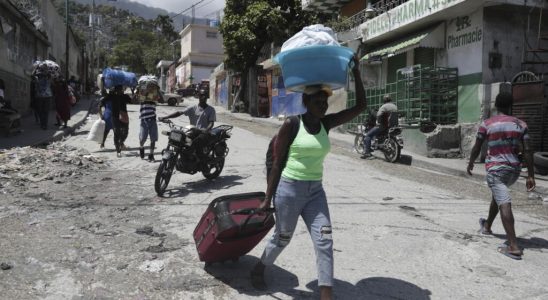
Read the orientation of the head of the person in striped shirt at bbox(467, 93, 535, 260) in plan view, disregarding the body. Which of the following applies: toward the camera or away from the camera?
away from the camera

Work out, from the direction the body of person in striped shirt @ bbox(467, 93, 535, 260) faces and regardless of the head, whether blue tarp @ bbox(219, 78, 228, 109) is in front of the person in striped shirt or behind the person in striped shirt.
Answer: in front

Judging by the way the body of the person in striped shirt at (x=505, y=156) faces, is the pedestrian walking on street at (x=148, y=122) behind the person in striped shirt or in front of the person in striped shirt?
in front

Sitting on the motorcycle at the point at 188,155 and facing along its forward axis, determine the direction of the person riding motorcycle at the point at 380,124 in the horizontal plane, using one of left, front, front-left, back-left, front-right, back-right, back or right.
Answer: back

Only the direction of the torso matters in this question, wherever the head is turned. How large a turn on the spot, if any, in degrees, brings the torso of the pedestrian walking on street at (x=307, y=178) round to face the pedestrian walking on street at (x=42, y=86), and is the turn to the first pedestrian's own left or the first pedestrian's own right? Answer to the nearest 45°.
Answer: approximately 180°

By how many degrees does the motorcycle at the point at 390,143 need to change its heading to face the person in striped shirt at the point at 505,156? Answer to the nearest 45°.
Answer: approximately 135° to its left

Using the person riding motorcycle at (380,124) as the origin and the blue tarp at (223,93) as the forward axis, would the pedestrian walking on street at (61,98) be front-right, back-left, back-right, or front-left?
front-left

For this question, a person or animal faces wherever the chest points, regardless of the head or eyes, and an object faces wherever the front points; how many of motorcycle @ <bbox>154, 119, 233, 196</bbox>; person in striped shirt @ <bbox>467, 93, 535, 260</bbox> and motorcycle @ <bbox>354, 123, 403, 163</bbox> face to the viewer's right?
0

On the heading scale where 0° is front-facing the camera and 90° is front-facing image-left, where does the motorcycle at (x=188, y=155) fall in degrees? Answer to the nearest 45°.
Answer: approximately 45°

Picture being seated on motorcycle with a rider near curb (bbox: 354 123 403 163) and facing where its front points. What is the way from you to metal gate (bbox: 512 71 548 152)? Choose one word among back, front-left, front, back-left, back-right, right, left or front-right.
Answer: back-right

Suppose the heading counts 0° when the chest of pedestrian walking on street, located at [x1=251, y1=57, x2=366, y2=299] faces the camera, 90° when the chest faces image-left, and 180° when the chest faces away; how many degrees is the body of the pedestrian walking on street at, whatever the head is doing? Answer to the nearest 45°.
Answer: approximately 315°

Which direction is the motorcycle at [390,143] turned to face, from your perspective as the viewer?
facing away from the viewer and to the left of the viewer

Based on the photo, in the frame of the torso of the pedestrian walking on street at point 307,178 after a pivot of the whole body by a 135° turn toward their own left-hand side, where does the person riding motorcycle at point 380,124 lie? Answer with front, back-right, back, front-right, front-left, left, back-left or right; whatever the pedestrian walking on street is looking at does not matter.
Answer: front

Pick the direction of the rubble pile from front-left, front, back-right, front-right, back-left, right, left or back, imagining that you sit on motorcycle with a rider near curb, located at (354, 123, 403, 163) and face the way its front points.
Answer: left
